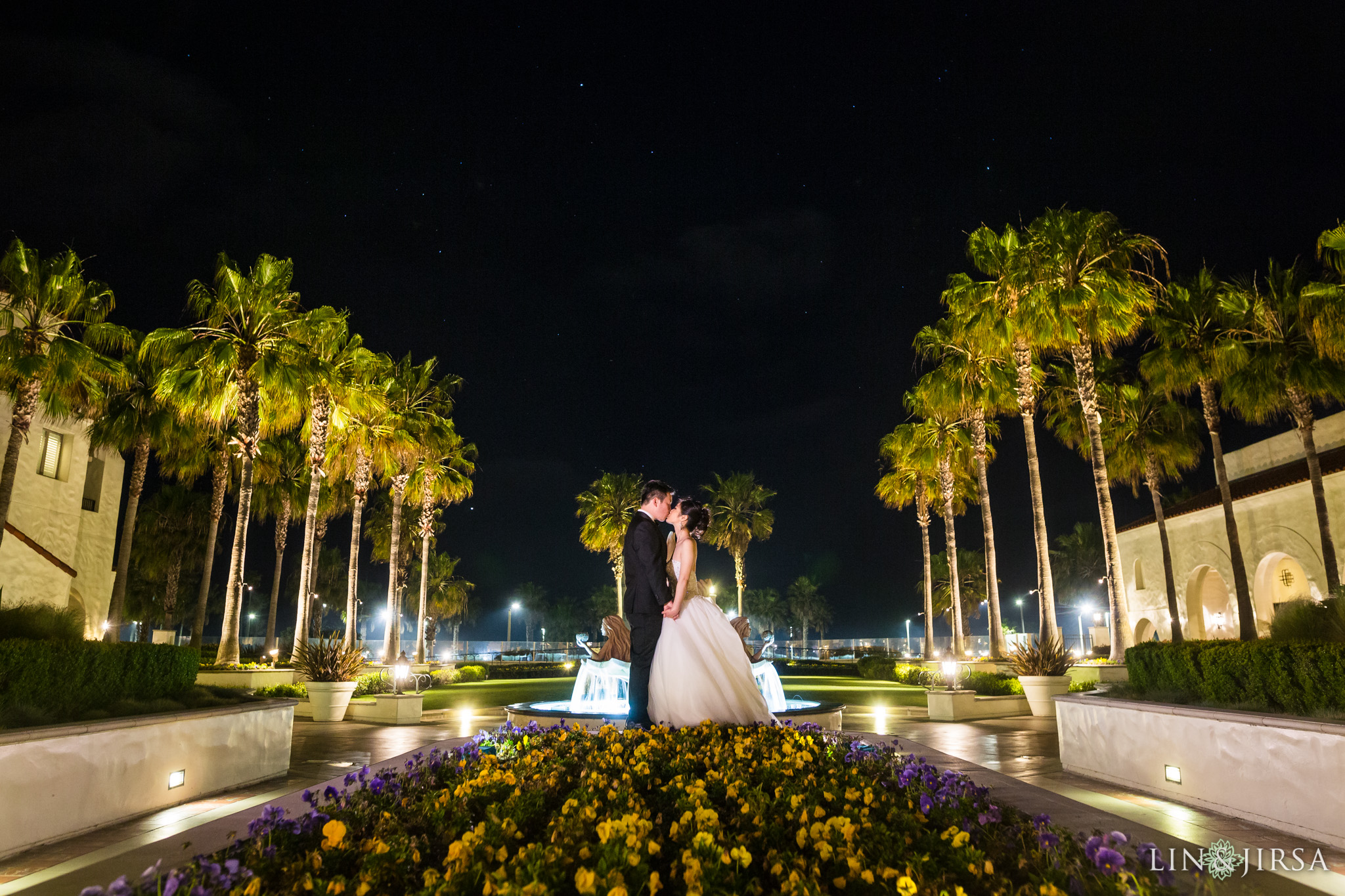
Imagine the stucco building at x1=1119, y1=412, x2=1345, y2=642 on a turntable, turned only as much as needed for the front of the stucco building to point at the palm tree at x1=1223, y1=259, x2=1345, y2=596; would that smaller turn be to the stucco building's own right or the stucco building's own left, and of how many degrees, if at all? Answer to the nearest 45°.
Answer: approximately 45° to the stucco building's own left

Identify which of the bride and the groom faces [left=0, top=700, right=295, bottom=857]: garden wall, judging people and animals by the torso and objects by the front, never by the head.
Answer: the bride

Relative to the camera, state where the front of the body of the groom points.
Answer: to the viewer's right

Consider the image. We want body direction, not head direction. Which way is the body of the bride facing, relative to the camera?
to the viewer's left

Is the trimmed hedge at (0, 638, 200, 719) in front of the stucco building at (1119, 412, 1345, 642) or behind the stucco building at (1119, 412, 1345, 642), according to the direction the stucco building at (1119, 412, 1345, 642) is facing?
in front

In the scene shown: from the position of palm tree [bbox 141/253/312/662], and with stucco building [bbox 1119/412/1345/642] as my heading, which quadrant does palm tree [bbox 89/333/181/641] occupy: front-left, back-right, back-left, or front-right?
back-left

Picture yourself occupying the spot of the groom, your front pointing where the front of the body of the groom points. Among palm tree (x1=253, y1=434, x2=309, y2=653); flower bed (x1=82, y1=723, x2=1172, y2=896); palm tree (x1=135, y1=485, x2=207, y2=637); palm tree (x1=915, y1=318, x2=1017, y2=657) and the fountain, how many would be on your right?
1

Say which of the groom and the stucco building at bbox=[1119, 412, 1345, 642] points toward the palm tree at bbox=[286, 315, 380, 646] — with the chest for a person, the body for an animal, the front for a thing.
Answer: the stucco building

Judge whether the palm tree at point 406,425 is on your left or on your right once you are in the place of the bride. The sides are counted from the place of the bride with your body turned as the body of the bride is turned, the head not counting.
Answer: on your right

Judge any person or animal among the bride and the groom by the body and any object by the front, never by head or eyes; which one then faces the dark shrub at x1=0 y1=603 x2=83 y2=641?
the bride

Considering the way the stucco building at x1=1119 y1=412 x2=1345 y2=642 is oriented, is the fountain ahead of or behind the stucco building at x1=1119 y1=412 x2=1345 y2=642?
ahead

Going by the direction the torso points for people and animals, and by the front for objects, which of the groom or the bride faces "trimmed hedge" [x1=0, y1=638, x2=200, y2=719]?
the bride

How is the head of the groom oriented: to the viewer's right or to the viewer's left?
to the viewer's right

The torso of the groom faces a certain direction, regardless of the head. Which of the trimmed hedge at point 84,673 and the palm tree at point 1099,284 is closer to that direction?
the palm tree

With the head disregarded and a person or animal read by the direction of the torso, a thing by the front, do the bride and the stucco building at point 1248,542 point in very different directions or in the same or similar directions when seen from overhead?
same or similar directions

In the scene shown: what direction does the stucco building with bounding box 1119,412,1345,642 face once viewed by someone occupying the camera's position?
facing the viewer and to the left of the viewer

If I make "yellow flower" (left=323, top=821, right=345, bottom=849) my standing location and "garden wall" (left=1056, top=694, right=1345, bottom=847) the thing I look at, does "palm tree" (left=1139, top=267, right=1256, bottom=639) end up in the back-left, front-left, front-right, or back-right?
front-left

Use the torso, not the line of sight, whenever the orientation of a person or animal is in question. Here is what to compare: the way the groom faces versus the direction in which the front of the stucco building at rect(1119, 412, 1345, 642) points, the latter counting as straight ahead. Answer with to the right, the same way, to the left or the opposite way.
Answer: the opposite way

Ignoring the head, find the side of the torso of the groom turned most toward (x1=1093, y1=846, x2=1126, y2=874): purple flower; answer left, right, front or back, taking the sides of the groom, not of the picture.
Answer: right

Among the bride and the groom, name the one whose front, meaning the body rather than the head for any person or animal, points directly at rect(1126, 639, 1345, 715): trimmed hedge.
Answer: the groom
